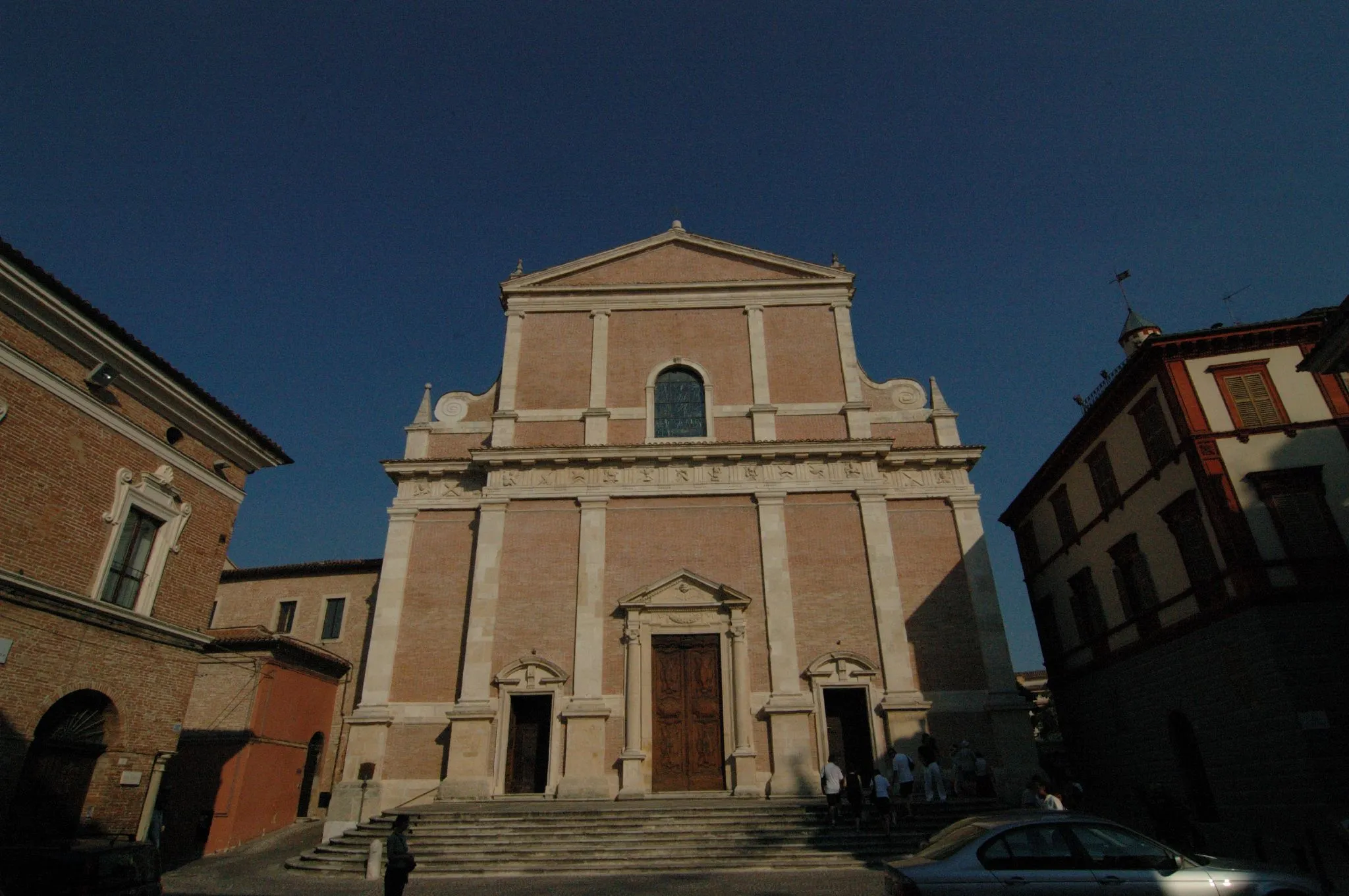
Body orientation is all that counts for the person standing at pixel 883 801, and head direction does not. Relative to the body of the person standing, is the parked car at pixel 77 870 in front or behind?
behind

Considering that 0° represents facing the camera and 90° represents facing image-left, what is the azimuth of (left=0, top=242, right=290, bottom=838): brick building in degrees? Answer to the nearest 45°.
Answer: approximately 315°

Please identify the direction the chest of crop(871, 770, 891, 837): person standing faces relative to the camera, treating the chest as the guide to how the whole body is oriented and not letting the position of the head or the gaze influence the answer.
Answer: away from the camera

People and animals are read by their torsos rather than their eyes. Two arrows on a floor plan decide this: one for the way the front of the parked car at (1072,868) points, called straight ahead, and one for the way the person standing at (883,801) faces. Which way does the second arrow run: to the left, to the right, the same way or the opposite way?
to the left

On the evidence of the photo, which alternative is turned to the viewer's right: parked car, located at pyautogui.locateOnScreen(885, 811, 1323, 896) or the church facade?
the parked car

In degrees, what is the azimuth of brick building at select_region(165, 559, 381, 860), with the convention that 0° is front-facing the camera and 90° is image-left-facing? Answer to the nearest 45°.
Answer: approximately 315°
